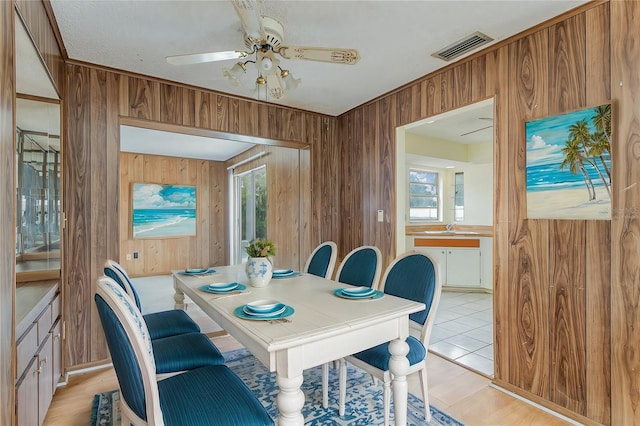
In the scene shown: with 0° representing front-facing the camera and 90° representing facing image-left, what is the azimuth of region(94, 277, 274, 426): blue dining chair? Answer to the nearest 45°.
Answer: approximately 225°

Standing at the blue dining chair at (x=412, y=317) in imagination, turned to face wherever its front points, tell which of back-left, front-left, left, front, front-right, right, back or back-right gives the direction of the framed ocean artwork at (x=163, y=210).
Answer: right

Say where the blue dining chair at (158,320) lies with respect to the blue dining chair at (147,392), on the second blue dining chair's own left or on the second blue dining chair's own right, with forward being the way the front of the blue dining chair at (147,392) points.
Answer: on the second blue dining chair's own left

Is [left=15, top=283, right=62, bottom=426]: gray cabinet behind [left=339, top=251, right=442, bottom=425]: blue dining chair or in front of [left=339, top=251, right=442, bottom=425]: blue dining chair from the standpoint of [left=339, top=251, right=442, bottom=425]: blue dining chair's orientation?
in front

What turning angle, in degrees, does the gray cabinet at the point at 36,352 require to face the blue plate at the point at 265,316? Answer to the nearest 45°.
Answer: approximately 45° to its right

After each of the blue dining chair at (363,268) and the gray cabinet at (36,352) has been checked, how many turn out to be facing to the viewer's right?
1

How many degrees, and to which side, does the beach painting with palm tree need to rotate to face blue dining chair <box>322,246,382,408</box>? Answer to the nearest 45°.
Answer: approximately 45° to its right

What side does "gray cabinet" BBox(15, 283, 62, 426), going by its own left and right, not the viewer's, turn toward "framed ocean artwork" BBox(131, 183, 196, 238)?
left

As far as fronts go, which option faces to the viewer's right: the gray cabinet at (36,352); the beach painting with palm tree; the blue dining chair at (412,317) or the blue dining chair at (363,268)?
the gray cabinet

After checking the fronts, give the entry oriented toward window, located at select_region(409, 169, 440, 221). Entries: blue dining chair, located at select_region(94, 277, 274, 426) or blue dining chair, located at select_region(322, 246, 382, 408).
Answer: blue dining chair, located at select_region(94, 277, 274, 426)

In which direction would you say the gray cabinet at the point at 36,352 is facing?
to the viewer's right
